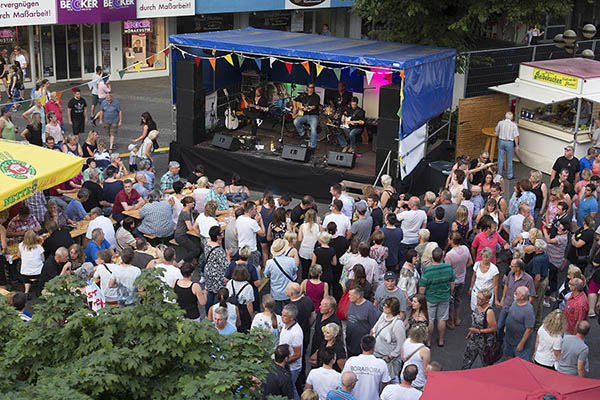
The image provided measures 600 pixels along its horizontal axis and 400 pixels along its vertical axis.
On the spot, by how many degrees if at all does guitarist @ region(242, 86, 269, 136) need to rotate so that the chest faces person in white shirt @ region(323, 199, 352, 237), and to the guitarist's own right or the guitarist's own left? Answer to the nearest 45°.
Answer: approximately 45° to the guitarist's own left

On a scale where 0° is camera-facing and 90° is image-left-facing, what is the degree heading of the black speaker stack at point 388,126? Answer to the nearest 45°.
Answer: approximately 45°

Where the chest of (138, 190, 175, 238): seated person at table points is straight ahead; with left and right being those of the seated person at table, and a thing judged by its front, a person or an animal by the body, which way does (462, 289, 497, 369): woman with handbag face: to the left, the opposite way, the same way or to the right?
to the left

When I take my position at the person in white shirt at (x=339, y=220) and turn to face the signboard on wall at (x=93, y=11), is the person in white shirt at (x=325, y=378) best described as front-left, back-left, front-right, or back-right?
back-left

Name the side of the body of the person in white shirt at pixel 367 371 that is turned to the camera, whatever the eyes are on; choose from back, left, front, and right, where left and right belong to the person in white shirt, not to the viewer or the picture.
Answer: back

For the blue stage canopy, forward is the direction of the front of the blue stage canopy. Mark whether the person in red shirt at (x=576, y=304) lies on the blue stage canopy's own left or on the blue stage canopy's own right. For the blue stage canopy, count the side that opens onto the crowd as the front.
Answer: on the blue stage canopy's own left
